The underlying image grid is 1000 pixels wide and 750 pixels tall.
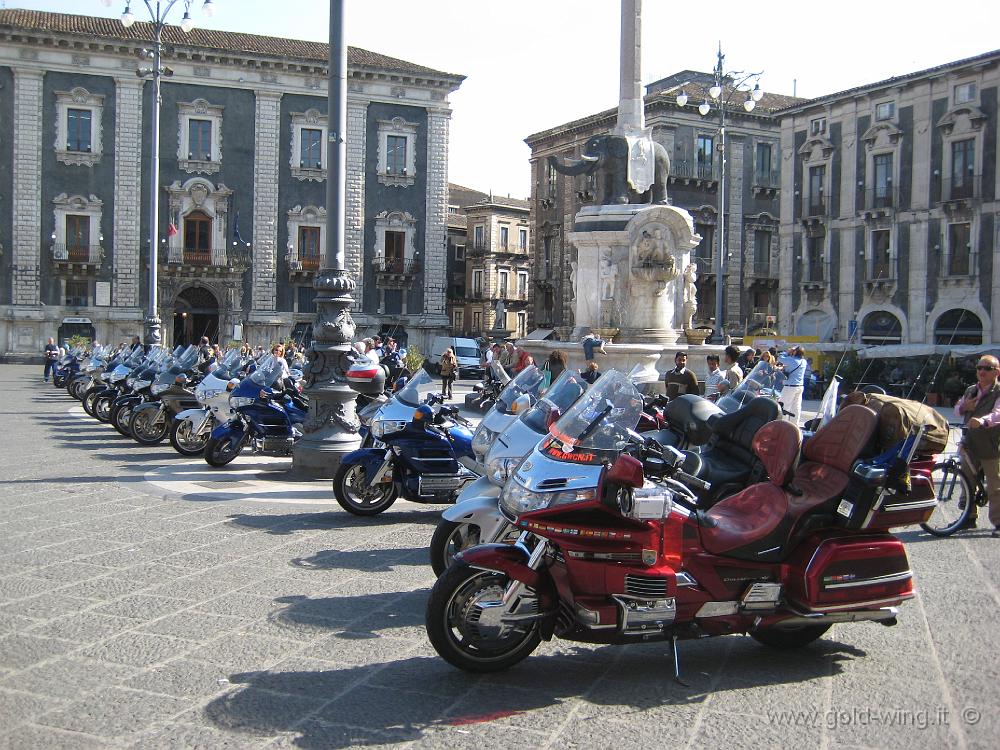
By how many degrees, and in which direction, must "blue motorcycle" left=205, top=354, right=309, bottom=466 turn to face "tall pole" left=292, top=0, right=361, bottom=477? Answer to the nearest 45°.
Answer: approximately 90° to its left

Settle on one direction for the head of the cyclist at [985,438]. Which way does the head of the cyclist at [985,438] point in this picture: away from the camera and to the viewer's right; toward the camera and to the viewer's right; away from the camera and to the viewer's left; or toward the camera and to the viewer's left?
toward the camera and to the viewer's left

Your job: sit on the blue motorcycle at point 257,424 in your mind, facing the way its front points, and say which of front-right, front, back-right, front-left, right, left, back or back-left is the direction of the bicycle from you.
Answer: left

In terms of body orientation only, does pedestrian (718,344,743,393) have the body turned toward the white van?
no

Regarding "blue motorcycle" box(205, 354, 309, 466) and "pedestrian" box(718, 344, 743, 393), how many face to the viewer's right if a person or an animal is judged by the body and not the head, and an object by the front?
0

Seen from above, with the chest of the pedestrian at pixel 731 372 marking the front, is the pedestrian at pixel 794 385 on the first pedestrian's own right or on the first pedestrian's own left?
on the first pedestrian's own left

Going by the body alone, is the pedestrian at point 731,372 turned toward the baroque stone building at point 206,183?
no

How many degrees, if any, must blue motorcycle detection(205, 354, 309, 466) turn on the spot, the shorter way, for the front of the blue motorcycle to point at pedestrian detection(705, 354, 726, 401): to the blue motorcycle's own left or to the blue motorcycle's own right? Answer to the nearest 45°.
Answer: approximately 135° to the blue motorcycle's own left

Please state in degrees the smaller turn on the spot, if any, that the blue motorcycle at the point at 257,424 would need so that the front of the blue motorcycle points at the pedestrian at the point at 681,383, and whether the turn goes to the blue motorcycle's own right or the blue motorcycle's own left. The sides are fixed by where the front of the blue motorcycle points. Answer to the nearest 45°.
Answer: approximately 90° to the blue motorcycle's own left

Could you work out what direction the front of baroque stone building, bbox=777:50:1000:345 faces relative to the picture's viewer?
facing the viewer and to the left of the viewer

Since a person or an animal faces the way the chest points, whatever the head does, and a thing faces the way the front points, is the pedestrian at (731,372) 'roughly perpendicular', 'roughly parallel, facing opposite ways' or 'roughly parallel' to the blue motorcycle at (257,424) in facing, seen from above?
roughly perpendicular

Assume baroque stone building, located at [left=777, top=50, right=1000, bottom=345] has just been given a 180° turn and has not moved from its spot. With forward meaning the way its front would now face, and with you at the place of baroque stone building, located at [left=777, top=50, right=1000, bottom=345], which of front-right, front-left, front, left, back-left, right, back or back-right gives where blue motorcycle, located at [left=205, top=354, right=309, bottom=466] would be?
back-right
